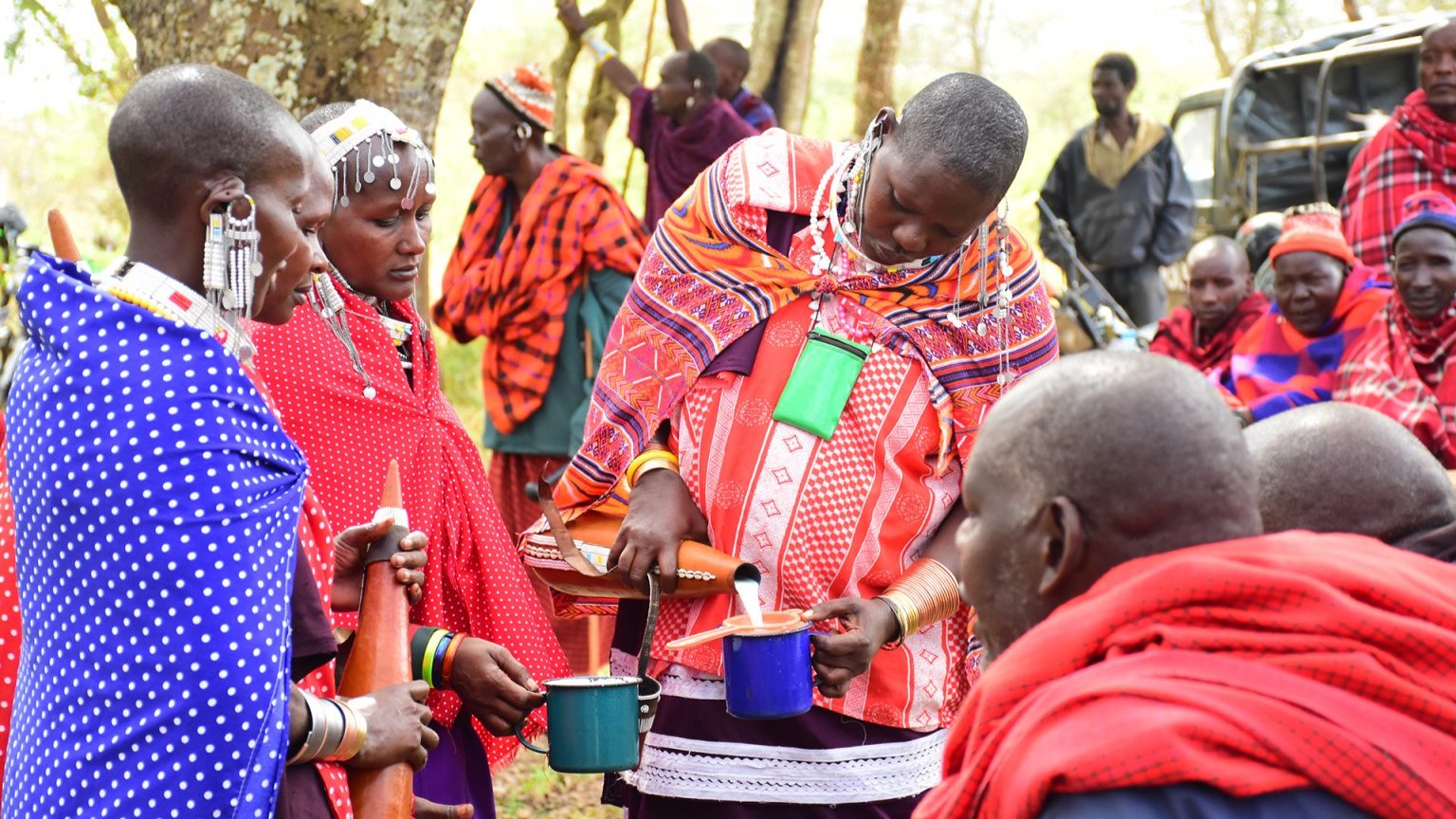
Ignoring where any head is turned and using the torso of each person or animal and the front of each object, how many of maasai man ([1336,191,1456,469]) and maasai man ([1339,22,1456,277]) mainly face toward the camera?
2

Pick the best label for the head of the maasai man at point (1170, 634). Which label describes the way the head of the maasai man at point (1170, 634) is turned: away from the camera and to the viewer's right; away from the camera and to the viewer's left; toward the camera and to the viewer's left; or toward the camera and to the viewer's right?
away from the camera and to the viewer's left

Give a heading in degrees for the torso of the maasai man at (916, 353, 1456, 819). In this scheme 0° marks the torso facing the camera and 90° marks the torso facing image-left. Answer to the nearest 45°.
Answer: approximately 135°

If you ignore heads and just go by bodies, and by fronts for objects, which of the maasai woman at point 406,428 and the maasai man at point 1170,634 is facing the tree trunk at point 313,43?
the maasai man

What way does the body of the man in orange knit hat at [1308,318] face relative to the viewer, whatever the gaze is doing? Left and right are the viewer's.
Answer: facing the viewer and to the left of the viewer

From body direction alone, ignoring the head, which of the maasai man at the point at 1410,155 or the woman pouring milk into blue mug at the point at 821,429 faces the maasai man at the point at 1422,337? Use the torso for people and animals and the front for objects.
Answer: the maasai man at the point at 1410,155

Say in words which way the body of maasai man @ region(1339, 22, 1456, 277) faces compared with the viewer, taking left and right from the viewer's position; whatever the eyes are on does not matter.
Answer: facing the viewer

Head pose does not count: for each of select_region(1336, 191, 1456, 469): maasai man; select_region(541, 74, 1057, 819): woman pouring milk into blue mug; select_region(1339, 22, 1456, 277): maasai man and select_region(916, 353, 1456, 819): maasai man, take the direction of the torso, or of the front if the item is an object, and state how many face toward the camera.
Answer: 3

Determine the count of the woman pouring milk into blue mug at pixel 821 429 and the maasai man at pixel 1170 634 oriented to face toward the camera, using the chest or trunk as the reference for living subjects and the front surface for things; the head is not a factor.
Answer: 1

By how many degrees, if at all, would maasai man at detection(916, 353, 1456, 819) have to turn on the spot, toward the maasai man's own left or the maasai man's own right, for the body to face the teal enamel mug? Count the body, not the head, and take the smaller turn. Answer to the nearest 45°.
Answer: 0° — they already face it

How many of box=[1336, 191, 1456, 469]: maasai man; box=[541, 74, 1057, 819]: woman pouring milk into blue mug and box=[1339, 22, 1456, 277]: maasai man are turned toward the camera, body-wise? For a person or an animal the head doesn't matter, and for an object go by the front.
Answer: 3

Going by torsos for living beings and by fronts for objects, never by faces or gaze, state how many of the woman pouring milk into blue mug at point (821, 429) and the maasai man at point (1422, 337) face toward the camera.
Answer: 2

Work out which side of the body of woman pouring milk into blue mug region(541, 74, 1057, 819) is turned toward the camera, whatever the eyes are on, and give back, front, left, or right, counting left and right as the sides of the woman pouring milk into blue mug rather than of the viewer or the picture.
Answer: front

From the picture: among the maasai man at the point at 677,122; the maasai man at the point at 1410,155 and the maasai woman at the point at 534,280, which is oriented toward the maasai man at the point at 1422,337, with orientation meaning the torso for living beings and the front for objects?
the maasai man at the point at 1410,155

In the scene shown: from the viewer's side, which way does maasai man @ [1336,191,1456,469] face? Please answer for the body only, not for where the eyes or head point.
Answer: toward the camera
